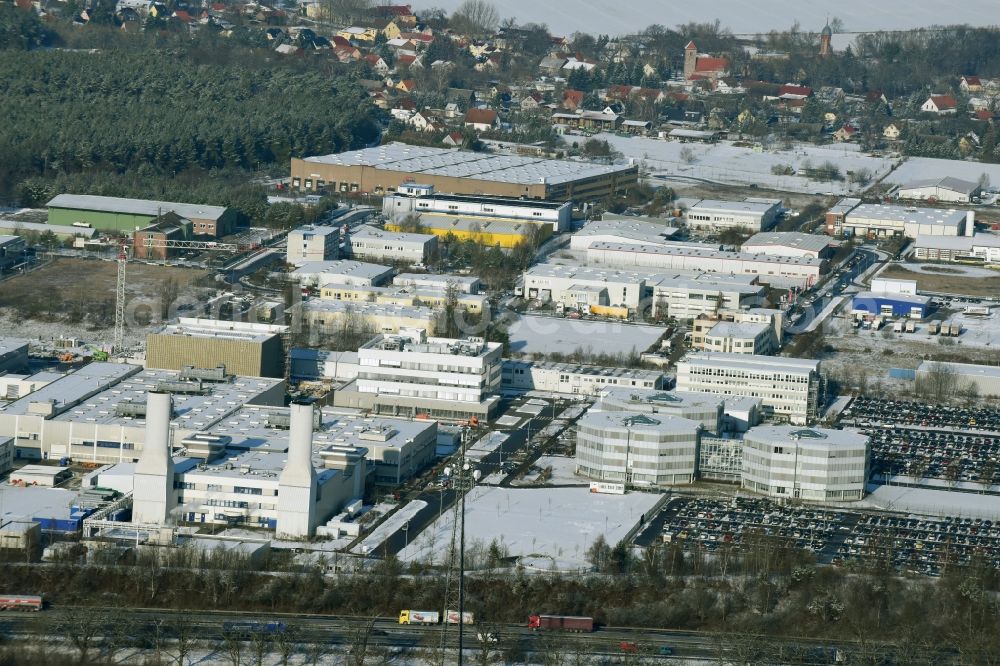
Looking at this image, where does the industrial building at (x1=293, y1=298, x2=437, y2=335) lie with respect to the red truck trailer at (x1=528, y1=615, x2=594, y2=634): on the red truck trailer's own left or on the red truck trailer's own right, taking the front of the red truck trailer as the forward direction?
on the red truck trailer's own right

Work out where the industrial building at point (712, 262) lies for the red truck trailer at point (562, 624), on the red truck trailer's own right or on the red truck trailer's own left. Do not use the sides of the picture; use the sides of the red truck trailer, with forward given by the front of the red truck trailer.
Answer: on the red truck trailer's own right

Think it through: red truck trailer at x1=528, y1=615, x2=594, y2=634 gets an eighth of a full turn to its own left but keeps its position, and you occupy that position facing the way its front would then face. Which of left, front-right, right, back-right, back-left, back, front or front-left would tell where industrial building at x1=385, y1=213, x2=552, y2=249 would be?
back-right

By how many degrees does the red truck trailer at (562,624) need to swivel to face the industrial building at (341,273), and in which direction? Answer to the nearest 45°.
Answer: approximately 90° to its right

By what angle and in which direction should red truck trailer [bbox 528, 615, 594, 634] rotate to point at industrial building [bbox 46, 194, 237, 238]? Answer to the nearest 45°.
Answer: approximately 45° to its right

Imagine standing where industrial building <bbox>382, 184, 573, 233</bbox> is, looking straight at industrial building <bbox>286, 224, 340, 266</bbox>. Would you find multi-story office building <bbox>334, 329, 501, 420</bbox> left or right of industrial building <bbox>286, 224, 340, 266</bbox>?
left

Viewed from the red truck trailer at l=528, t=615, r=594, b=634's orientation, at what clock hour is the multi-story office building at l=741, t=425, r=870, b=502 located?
The multi-story office building is roughly at 4 o'clock from the red truck trailer.

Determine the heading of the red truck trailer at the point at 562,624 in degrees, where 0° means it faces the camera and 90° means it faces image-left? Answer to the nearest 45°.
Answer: approximately 90°

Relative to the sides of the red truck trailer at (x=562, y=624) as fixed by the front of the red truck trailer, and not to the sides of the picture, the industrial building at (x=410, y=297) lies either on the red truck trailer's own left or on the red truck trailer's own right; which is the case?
on the red truck trailer's own right

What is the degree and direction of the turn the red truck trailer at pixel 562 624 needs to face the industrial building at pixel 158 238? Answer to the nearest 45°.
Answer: approximately 45° to its right
